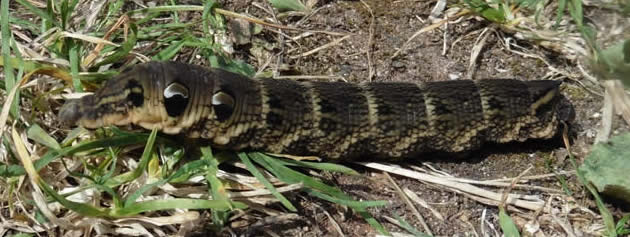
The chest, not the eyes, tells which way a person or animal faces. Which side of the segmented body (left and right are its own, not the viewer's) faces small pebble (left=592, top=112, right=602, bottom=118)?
back

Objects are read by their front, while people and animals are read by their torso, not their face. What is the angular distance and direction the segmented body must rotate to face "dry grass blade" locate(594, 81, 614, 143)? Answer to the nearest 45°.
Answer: approximately 180°

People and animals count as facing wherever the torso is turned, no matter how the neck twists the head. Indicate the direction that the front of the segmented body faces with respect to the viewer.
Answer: facing to the left of the viewer

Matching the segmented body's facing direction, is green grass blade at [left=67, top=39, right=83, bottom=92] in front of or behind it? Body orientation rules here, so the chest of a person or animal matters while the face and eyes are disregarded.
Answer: in front

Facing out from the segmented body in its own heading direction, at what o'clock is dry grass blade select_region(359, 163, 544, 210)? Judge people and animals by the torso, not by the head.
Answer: The dry grass blade is roughly at 6 o'clock from the segmented body.

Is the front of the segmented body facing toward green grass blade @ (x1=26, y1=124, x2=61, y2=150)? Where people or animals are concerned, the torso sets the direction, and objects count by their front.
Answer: yes

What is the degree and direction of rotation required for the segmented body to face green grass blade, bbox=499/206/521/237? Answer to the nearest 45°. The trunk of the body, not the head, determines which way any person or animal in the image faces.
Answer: approximately 180°

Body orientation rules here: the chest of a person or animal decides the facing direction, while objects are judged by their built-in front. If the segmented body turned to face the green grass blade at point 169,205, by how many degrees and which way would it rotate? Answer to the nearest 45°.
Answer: approximately 45° to its left

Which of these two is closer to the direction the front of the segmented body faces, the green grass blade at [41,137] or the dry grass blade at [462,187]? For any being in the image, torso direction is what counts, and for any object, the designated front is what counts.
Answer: the green grass blade

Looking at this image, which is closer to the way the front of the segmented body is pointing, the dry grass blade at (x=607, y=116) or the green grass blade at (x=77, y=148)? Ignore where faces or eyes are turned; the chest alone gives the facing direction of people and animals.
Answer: the green grass blade
